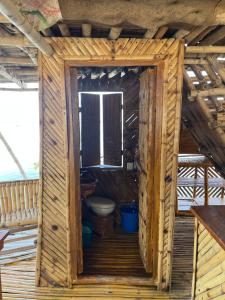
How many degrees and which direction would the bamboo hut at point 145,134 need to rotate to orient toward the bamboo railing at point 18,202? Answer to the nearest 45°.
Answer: approximately 135° to its right

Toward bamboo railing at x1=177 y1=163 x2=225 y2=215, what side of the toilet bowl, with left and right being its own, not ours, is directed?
left

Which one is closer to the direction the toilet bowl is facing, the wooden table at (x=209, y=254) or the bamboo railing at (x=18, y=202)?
the wooden table

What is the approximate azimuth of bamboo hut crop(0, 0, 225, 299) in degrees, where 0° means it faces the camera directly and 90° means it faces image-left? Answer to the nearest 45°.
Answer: approximately 0°
